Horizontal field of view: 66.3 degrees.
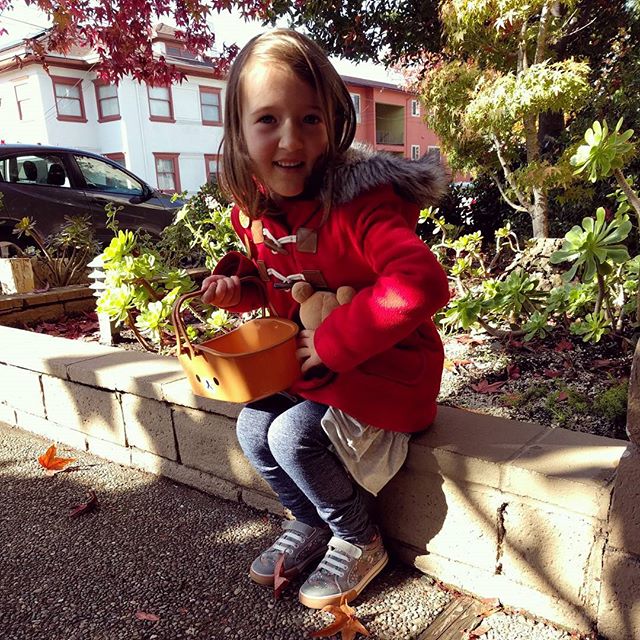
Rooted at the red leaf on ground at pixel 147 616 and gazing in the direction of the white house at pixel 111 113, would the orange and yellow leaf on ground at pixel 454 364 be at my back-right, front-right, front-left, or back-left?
front-right

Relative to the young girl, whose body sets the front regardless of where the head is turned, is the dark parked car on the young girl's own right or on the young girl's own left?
on the young girl's own right

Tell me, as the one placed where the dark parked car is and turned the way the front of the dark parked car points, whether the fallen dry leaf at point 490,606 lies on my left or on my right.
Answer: on my right

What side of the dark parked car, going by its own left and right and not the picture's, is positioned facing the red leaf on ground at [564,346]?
right

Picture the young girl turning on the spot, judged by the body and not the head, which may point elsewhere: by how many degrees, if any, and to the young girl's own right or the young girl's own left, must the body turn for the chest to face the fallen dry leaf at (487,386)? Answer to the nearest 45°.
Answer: approximately 180°

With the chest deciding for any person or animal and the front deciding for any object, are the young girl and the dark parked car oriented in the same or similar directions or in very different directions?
very different directions

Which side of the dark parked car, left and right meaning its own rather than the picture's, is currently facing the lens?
right

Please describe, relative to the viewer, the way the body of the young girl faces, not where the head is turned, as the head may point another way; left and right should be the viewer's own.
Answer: facing the viewer and to the left of the viewer

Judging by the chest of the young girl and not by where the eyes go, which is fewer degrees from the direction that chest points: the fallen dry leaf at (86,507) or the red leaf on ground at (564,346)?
the fallen dry leaf

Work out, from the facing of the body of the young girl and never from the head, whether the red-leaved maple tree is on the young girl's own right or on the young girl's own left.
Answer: on the young girl's own right

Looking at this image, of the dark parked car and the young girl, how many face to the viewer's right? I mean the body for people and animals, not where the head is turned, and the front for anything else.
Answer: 1

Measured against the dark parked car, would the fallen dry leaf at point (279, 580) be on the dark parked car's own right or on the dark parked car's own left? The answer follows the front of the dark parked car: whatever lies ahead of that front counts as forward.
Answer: on the dark parked car's own right
